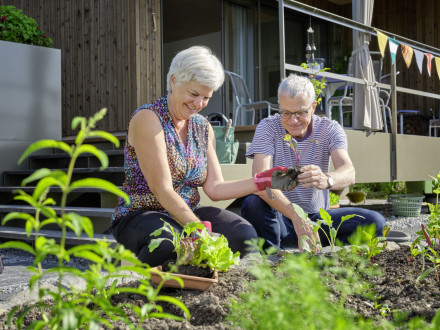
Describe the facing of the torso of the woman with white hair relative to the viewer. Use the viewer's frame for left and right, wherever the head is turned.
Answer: facing the viewer and to the right of the viewer

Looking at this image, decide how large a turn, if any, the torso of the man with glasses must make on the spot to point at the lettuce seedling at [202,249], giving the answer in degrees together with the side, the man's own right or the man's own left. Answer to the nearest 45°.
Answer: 0° — they already face it

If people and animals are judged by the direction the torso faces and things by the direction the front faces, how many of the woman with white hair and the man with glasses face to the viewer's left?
0

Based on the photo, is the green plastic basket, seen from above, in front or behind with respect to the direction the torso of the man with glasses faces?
behind

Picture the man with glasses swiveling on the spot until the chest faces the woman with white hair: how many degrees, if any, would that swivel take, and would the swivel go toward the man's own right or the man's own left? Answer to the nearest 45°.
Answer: approximately 45° to the man's own right

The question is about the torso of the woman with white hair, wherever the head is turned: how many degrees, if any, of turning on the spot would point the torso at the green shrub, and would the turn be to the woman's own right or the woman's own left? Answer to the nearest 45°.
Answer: approximately 180°

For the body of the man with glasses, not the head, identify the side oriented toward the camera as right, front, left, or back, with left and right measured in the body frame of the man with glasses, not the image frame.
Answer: front

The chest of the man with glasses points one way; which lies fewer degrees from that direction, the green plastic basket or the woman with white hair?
the woman with white hair

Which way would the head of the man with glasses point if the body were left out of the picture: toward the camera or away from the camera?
toward the camera

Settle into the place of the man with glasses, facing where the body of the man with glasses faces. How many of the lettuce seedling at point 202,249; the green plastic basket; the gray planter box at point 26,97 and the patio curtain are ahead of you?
1

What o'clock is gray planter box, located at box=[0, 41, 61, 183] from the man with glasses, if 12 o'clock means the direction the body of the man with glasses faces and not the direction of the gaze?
The gray planter box is roughly at 4 o'clock from the man with glasses.

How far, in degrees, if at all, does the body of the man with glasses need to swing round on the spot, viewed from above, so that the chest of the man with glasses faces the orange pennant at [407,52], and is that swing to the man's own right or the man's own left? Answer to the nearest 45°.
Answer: approximately 180°

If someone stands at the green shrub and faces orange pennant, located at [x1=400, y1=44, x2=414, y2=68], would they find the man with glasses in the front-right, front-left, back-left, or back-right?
front-right

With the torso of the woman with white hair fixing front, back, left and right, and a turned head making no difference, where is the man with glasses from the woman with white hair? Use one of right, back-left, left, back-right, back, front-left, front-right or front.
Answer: left

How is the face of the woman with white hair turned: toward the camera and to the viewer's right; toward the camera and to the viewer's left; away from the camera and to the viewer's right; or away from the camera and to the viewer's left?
toward the camera and to the viewer's right

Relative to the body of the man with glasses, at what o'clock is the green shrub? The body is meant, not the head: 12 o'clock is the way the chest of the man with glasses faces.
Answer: The green shrub is roughly at 4 o'clock from the man with glasses.

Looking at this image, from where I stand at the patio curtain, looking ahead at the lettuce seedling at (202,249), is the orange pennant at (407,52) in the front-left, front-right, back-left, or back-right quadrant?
back-left

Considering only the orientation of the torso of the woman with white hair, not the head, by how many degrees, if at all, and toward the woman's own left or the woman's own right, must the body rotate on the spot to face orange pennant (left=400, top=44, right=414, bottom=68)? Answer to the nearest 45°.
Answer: approximately 90° to the woman's own left

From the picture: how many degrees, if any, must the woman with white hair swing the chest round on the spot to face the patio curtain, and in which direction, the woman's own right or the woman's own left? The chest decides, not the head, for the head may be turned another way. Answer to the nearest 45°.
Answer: approximately 90° to the woman's own left

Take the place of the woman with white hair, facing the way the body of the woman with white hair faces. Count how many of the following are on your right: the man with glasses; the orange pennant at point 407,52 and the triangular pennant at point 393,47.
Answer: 0

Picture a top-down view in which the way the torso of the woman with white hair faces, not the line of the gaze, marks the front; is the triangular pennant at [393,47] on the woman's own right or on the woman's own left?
on the woman's own left
